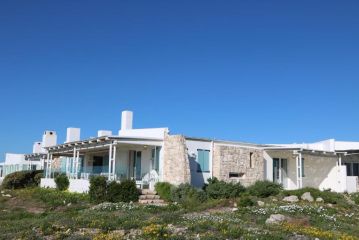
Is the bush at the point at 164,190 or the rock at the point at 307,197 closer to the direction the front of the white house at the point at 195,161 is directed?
the bush

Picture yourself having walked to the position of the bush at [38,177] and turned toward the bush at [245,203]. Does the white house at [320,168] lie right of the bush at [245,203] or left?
left

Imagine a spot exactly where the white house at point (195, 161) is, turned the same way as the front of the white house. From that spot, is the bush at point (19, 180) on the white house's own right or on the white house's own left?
on the white house's own right

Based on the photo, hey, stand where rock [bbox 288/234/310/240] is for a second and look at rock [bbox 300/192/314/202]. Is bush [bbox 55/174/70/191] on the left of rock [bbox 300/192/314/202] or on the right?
left

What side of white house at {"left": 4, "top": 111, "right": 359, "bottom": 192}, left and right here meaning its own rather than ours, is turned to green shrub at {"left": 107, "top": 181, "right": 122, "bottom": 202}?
front

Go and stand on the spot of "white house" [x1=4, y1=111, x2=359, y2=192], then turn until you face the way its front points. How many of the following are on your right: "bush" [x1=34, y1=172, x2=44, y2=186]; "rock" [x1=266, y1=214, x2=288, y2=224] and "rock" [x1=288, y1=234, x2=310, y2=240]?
1

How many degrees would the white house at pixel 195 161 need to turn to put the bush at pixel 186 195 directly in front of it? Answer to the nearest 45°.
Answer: approximately 45° to its left

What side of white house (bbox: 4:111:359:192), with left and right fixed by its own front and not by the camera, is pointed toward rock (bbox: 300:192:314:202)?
left

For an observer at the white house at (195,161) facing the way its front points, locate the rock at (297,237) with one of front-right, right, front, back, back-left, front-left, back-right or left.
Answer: front-left

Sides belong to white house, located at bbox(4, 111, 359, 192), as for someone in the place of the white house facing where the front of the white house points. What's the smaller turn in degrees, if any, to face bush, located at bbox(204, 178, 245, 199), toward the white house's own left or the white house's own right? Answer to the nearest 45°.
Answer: approximately 45° to the white house's own left

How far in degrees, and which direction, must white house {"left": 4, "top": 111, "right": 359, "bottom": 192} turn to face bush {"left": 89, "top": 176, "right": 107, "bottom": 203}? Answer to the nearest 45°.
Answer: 0° — it already faces it

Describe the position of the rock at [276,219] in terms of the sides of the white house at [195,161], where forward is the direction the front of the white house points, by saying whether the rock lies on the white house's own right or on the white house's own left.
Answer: on the white house's own left

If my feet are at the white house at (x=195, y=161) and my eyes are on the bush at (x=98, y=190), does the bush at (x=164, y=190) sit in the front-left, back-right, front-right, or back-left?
front-left

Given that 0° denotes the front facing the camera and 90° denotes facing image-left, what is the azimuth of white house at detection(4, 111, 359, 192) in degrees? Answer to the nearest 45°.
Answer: approximately 45°
